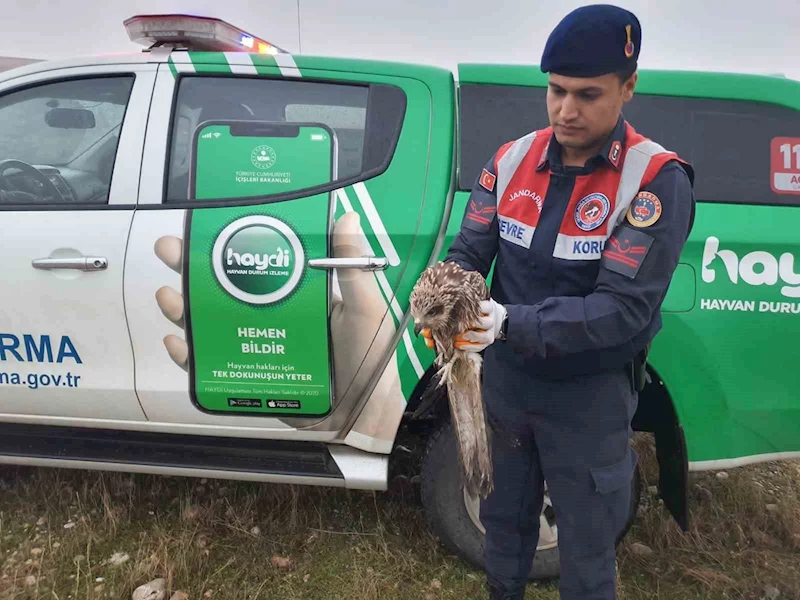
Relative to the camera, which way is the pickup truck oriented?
to the viewer's left

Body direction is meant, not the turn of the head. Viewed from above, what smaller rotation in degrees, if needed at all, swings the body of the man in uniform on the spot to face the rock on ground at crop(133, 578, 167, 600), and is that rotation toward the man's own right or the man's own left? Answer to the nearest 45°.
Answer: approximately 45° to the man's own right

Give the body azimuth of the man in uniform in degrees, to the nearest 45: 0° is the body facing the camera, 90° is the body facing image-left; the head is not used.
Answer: approximately 45°
